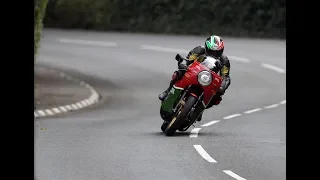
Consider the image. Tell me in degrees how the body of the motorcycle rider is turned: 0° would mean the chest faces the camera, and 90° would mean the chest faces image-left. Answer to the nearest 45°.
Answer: approximately 0°
